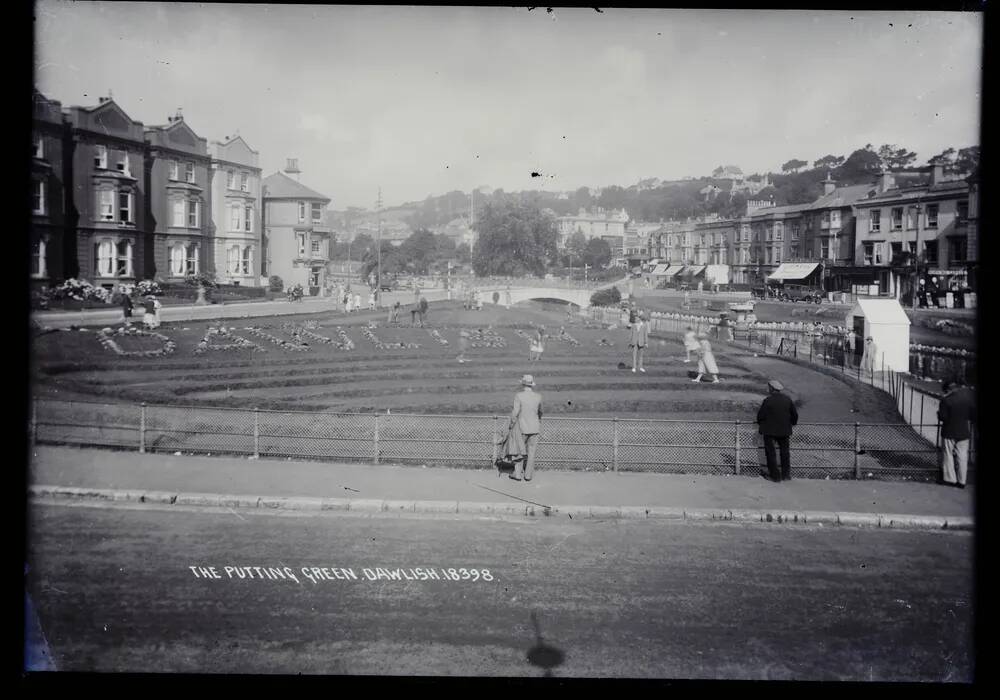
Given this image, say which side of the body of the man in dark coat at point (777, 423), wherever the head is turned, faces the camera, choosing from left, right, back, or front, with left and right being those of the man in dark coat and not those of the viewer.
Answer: back

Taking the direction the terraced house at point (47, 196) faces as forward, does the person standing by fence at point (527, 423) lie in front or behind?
in front

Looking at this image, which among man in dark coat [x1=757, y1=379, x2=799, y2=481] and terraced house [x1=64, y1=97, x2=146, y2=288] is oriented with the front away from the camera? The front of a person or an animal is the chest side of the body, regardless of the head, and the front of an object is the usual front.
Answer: the man in dark coat

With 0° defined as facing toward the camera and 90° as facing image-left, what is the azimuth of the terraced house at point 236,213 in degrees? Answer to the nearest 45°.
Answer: approximately 315°

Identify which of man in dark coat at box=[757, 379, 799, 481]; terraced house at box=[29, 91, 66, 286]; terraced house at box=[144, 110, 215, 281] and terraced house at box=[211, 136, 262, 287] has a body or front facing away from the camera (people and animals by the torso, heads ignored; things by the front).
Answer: the man in dark coat

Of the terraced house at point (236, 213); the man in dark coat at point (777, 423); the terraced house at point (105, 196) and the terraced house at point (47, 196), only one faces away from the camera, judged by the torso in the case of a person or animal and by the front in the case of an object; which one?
the man in dark coat

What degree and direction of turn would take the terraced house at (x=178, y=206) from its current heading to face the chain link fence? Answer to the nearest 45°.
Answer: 0° — it already faces it
